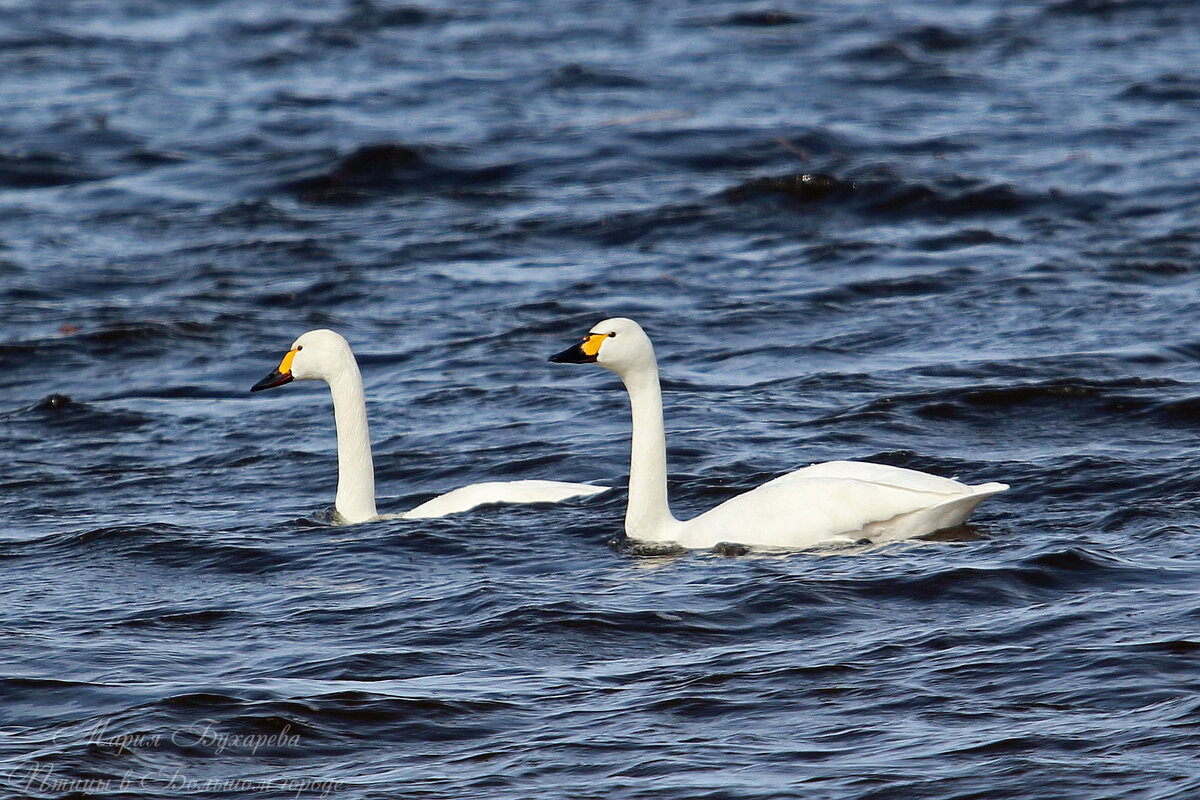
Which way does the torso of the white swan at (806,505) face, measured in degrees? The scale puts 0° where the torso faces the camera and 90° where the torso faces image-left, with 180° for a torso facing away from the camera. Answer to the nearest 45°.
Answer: approximately 90°

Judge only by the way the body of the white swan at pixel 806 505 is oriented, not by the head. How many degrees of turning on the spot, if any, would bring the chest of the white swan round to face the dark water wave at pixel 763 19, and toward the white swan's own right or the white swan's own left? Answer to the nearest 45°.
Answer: approximately 90° to the white swan's own right

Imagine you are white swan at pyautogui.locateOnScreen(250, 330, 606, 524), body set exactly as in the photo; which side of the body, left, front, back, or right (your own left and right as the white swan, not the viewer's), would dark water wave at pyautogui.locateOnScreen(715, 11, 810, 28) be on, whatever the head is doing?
right

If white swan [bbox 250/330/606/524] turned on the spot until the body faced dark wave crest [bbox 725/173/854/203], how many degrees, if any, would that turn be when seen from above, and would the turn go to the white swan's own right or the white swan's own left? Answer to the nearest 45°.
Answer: approximately 135° to the white swan's own right

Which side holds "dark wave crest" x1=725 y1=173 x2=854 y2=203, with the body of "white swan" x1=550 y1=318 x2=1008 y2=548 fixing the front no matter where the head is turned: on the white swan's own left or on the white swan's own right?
on the white swan's own right

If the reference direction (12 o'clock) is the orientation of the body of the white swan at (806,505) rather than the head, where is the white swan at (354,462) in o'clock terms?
the white swan at (354,462) is roughly at 1 o'clock from the white swan at (806,505).

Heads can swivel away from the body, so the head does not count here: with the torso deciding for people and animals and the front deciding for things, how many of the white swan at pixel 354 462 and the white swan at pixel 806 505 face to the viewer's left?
2

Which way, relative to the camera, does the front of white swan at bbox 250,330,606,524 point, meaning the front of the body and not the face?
to the viewer's left

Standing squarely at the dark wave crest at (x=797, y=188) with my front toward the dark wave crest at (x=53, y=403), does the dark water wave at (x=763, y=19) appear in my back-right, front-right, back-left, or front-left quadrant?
back-right

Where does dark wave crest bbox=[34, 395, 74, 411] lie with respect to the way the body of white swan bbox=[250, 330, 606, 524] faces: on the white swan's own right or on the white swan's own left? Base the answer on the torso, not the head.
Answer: on the white swan's own right
